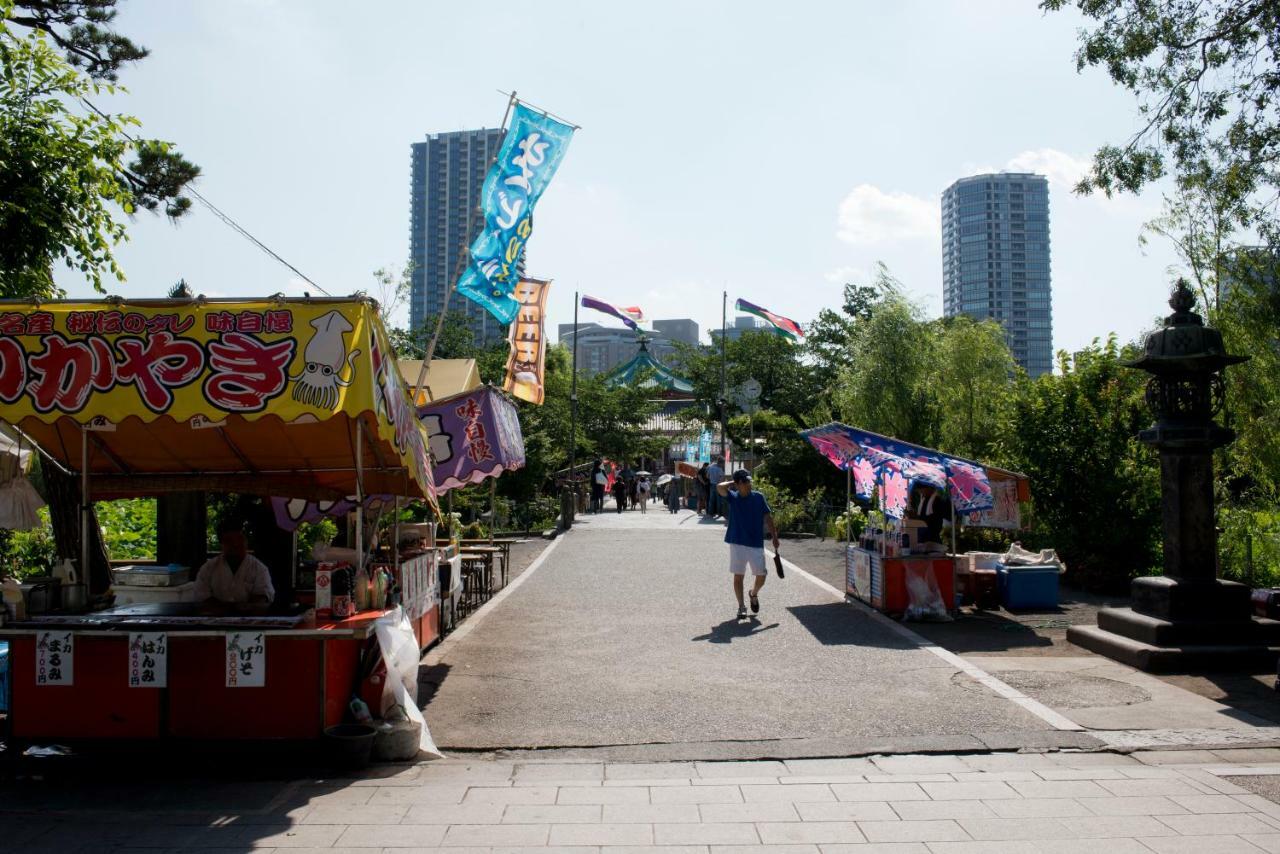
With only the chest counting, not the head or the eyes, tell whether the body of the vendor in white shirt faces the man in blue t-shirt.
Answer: no

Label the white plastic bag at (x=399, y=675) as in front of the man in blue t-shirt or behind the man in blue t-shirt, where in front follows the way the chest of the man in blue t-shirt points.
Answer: in front

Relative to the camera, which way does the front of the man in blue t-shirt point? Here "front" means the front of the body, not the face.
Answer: toward the camera

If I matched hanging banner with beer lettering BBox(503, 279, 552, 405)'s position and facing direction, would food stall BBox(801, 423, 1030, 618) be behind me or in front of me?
in front

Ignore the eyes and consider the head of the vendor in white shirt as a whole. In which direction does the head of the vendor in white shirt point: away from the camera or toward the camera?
toward the camera

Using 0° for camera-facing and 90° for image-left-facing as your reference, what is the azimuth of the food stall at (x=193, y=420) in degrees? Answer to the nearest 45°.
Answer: approximately 0°

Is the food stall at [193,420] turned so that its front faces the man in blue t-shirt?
no

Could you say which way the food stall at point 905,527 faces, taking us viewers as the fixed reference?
facing the viewer and to the left of the viewer

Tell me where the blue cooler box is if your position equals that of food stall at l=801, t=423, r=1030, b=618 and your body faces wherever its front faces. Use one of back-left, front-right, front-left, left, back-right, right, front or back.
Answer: back

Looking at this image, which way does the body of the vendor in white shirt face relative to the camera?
toward the camera

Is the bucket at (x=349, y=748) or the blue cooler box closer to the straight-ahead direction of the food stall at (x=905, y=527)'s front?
the bucket

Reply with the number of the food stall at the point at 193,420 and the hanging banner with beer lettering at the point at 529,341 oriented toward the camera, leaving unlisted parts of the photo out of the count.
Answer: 2

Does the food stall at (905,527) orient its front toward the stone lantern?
no
